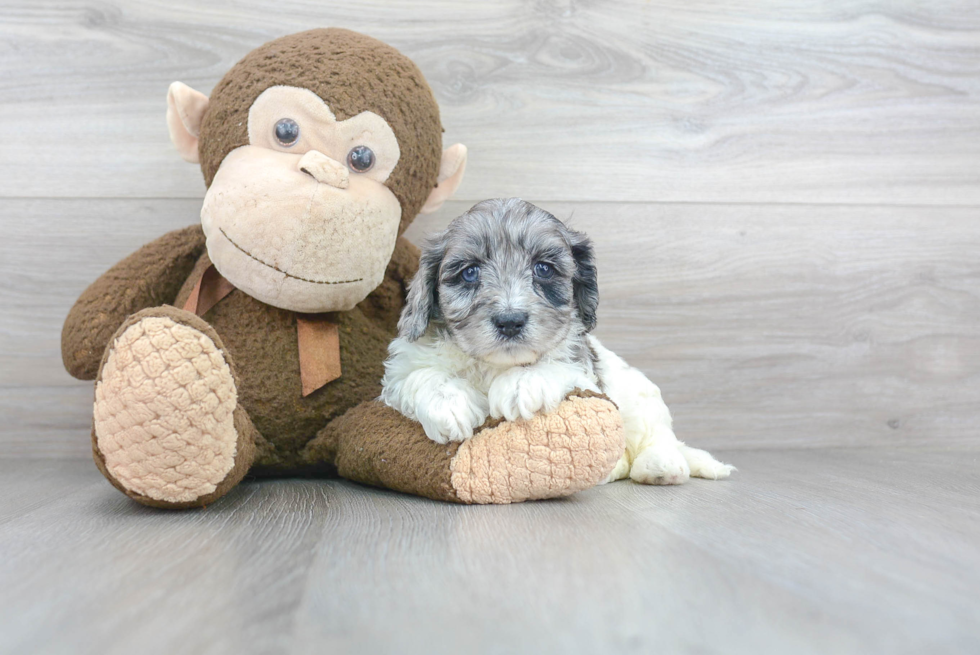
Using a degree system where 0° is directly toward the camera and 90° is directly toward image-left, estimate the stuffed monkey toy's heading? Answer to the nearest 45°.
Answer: approximately 0°
